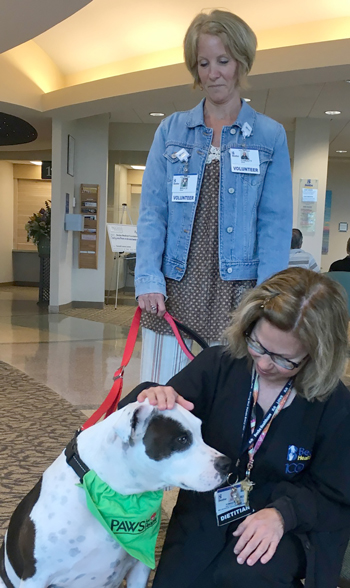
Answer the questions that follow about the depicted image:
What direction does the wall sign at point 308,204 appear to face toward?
toward the camera

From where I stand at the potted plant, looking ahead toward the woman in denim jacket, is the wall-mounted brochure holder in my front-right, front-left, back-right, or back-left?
front-left

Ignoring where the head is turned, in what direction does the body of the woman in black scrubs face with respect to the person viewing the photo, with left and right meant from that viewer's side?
facing the viewer and to the left of the viewer

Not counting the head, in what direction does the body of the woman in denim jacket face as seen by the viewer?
toward the camera

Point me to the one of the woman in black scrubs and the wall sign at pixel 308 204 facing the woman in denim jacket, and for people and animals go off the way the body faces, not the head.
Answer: the wall sign

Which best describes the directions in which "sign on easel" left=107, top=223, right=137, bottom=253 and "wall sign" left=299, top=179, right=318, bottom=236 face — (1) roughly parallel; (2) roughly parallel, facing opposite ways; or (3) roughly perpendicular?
roughly parallel

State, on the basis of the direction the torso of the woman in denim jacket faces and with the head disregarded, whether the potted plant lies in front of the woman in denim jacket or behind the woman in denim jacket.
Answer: behind

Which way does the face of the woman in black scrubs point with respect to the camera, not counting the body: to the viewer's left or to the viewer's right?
to the viewer's left

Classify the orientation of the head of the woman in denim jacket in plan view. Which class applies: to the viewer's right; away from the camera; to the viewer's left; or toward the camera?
toward the camera

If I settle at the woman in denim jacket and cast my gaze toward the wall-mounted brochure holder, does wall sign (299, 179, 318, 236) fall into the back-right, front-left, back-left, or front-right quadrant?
front-right

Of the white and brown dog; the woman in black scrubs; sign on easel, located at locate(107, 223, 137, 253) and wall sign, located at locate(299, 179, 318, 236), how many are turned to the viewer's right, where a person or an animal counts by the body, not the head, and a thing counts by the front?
1

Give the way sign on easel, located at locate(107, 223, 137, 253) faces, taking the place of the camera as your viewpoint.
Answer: facing the viewer
